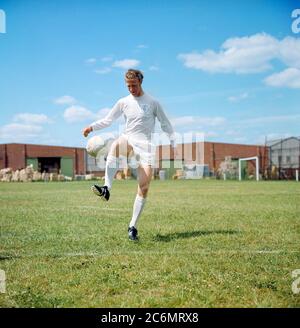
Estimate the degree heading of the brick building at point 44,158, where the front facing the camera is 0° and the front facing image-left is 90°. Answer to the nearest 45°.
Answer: approximately 0°
